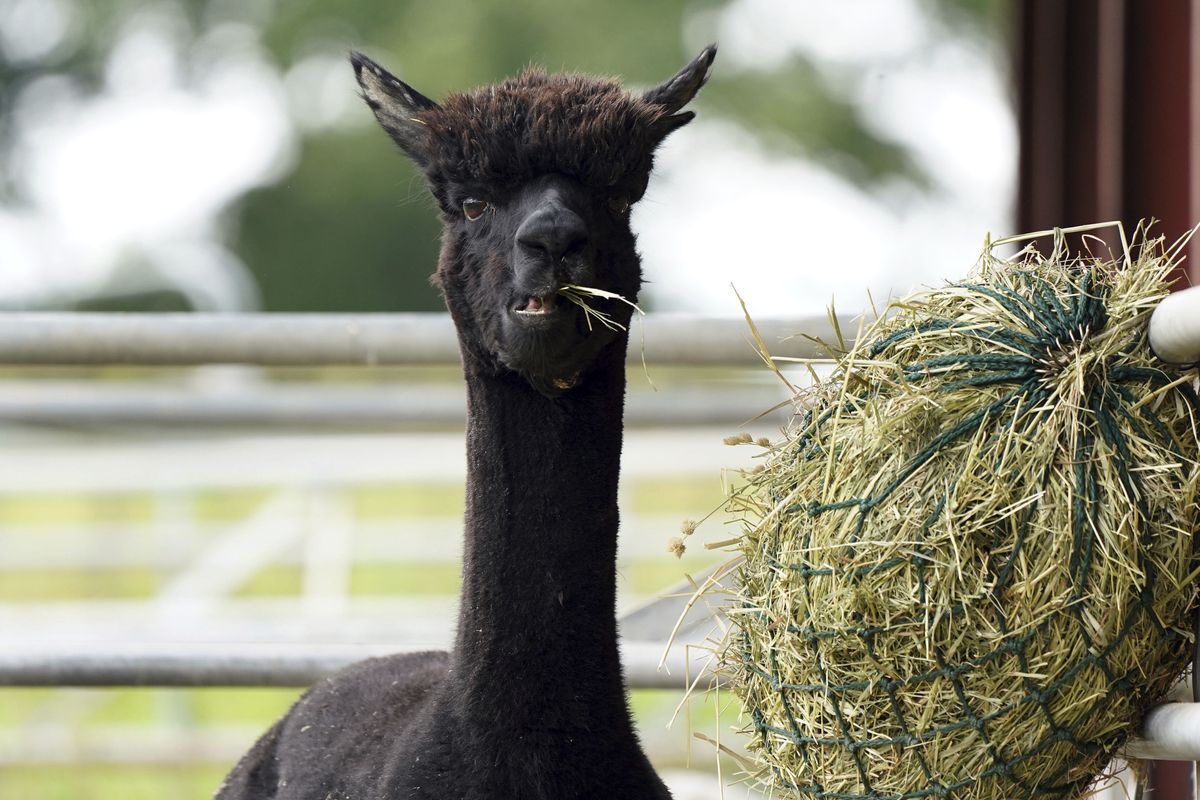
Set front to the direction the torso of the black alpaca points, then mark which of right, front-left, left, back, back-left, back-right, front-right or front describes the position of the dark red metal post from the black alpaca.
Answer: left

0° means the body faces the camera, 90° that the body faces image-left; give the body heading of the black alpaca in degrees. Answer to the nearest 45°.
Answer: approximately 315°

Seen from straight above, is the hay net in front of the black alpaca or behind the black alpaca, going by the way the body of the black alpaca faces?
in front

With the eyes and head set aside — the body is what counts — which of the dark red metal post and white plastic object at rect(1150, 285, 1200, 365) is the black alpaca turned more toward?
the white plastic object
